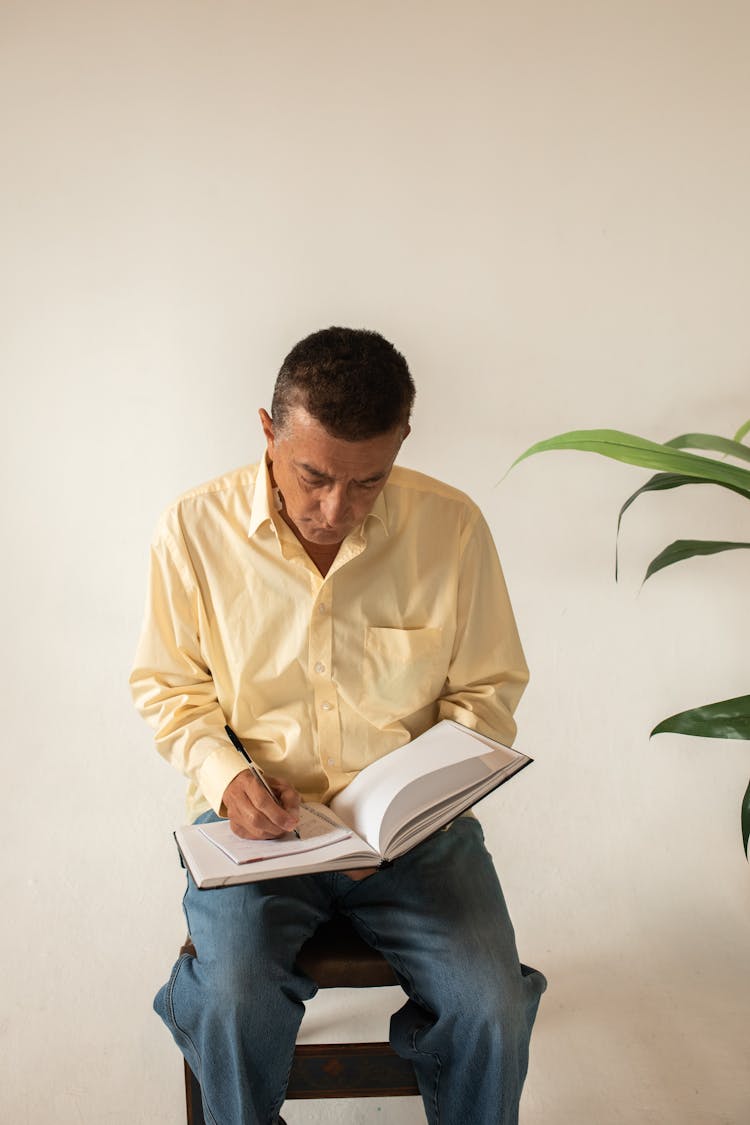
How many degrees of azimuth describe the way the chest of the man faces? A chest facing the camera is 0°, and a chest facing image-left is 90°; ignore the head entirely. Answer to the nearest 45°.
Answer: approximately 0°
